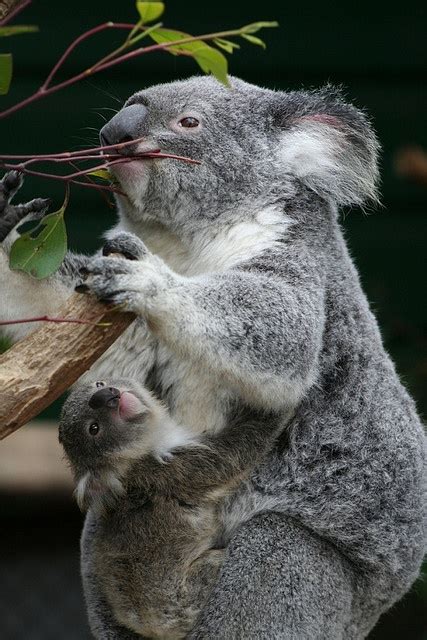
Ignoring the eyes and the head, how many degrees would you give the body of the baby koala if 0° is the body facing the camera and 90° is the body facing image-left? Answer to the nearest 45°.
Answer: approximately 270°

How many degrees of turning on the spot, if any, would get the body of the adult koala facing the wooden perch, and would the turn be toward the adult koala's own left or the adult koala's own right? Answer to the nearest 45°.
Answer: approximately 45° to the adult koala's own left

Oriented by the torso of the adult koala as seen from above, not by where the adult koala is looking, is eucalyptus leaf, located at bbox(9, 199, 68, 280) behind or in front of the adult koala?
in front

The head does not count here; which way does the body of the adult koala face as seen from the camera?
to the viewer's left
